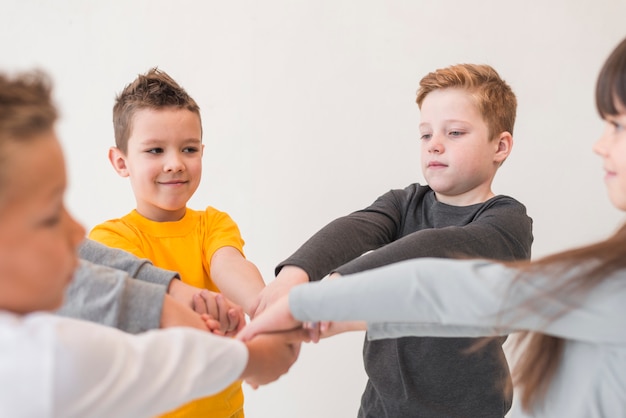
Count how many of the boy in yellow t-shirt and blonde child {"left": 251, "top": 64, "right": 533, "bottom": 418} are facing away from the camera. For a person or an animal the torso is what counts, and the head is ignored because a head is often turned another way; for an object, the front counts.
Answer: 0

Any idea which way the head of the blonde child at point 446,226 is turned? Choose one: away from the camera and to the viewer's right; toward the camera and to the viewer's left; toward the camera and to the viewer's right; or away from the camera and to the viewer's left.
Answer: toward the camera and to the viewer's left

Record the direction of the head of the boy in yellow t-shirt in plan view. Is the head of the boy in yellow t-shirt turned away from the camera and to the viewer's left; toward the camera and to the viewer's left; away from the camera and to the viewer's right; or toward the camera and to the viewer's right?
toward the camera and to the viewer's right

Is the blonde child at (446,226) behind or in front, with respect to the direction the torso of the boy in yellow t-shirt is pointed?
in front

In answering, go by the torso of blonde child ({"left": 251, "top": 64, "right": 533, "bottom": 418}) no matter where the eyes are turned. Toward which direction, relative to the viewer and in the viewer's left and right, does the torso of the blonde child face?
facing the viewer and to the left of the viewer

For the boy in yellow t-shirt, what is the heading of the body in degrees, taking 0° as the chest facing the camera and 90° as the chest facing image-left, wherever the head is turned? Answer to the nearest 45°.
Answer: approximately 315°
